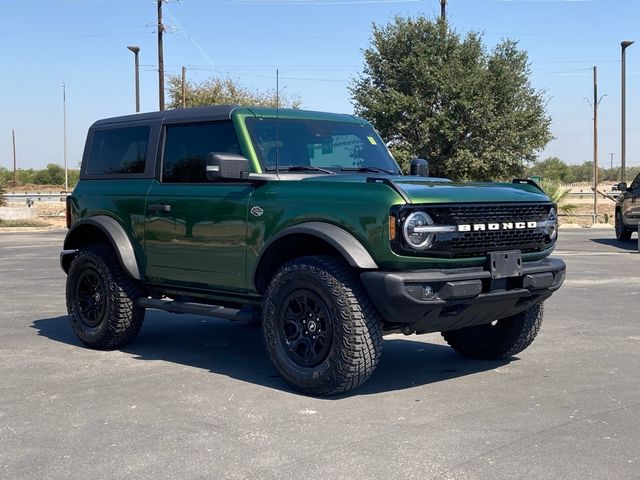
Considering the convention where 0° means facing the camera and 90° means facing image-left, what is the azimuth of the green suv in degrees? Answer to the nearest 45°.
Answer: approximately 315°

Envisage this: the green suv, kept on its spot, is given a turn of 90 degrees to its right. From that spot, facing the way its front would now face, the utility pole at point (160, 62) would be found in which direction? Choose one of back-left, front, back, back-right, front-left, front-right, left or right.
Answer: back-right

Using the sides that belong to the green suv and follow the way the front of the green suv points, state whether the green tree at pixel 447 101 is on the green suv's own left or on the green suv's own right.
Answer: on the green suv's own left
